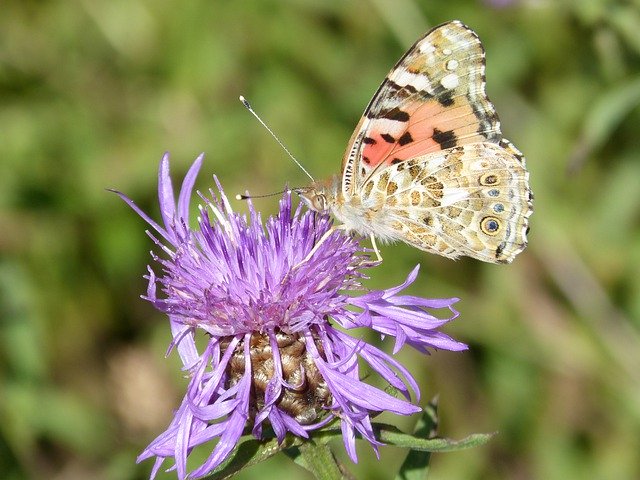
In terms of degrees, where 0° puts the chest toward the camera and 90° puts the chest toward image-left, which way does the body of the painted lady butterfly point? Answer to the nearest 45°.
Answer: approximately 90°

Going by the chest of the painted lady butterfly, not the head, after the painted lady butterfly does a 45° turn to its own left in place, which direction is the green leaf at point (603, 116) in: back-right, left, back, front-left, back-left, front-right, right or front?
back
